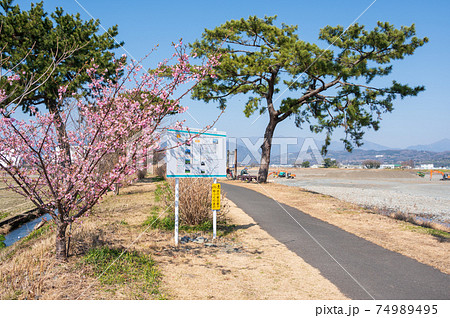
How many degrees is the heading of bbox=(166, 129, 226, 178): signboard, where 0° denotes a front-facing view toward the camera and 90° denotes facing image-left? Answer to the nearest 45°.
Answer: approximately 315°

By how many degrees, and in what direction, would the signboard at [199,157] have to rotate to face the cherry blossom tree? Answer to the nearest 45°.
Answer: approximately 90° to its right

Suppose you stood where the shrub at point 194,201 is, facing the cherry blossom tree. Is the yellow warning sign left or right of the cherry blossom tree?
left
